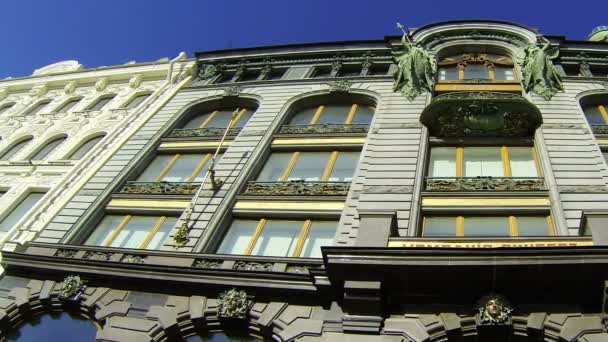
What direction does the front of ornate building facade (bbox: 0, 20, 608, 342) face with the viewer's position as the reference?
facing the viewer
